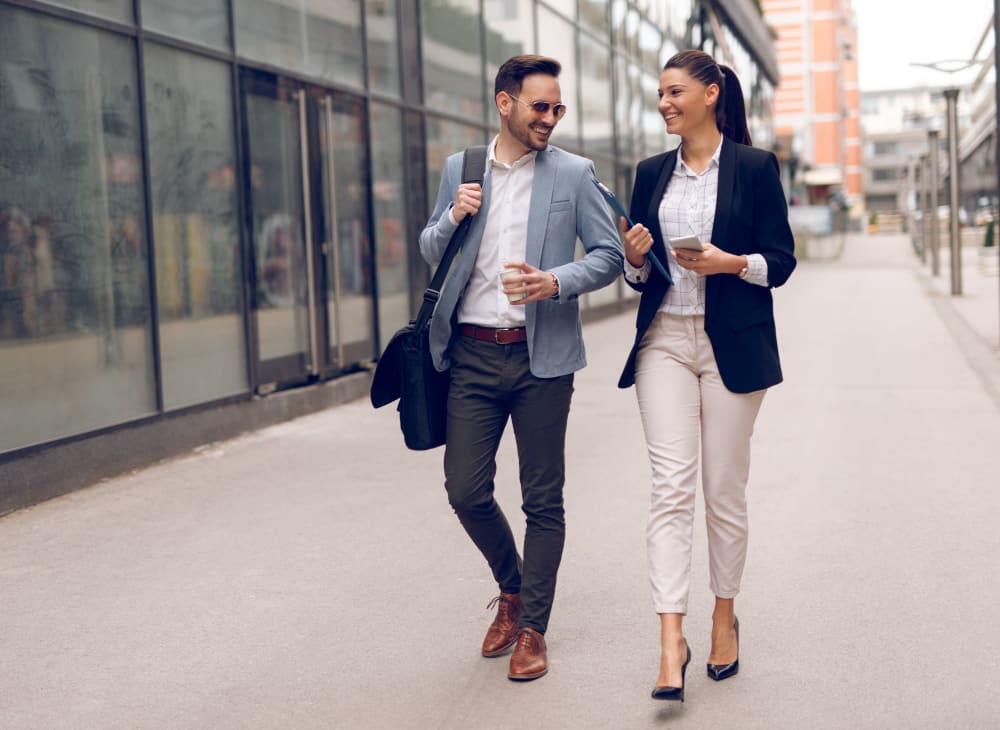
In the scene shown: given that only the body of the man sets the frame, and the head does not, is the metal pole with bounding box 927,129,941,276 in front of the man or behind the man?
behind

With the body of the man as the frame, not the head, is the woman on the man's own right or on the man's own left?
on the man's own left

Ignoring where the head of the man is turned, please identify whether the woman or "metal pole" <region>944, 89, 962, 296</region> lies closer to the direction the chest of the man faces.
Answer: the woman

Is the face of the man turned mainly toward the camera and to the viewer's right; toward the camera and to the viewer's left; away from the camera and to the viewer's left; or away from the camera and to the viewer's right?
toward the camera and to the viewer's right

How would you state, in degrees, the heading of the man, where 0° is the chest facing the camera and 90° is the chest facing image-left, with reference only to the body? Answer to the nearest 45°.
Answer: approximately 0°

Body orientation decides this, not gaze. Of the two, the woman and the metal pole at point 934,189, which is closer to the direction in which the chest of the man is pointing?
the woman
